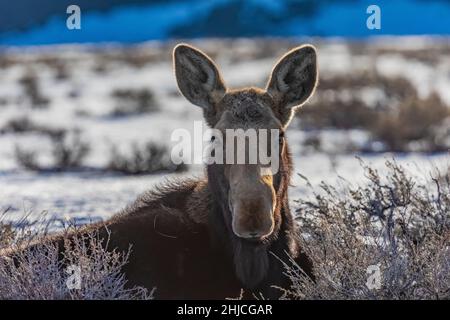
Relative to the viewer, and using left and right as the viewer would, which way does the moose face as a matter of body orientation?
facing the viewer and to the right of the viewer

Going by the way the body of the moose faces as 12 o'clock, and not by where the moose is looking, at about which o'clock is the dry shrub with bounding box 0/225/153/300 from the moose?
The dry shrub is roughly at 4 o'clock from the moose.

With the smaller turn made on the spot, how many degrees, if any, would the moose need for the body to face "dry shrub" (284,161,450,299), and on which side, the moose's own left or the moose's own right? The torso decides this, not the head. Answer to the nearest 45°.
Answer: approximately 45° to the moose's own left

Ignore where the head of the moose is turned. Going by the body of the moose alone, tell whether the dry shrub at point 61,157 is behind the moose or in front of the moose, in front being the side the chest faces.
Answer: behind

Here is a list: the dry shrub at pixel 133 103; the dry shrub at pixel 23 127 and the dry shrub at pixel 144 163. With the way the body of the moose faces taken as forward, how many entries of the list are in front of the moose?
0

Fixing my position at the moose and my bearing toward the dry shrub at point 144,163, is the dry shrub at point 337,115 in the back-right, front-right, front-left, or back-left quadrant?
front-right

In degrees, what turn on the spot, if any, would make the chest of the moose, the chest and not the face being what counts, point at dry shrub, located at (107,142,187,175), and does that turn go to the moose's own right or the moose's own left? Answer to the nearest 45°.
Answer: approximately 135° to the moose's own left

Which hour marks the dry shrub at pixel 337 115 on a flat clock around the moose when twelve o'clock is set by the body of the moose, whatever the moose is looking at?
The dry shrub is roughly at 8 o'clock from the moose.

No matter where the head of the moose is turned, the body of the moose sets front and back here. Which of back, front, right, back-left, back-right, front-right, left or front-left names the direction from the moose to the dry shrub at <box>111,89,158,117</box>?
back-left

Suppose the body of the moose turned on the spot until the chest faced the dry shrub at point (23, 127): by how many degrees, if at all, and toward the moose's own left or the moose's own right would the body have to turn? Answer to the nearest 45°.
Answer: approximately 135° to the moose's own left

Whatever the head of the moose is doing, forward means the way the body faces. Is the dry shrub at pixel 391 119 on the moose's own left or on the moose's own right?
on the moose's own left
